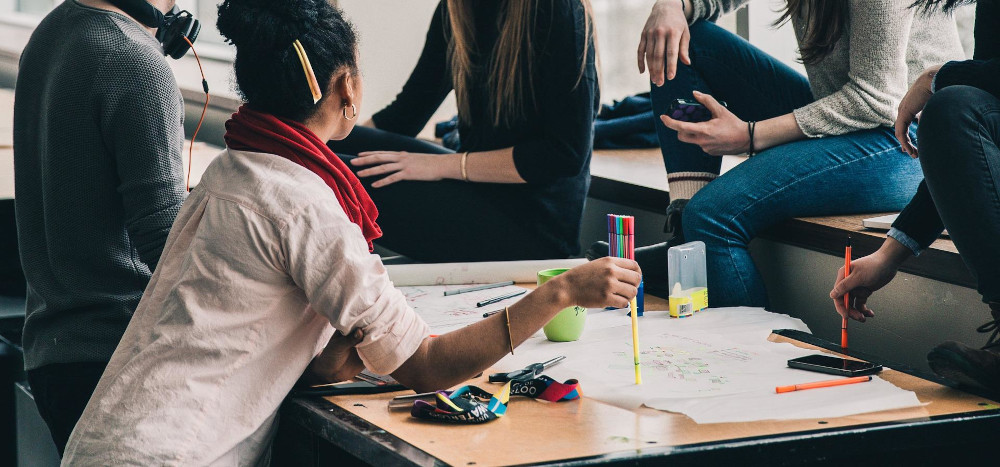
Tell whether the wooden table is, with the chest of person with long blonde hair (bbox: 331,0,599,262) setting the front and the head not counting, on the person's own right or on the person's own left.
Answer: on the person's own left

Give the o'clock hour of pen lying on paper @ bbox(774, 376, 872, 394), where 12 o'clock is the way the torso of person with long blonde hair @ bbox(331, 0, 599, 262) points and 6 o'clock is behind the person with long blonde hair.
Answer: The pen lying on paper is roughly at 10 o'clock from the person with long blonde hair.

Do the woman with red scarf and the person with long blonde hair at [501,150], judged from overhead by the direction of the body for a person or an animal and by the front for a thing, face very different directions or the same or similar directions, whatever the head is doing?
very different directions

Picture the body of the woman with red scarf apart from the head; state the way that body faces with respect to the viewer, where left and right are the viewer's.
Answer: facing away from the viewer and to the right of the viewer

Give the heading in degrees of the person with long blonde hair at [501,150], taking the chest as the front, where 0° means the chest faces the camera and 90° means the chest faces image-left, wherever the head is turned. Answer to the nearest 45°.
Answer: approximately 45°

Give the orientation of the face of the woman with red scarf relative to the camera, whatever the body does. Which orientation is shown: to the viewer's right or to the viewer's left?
to the viewer's right

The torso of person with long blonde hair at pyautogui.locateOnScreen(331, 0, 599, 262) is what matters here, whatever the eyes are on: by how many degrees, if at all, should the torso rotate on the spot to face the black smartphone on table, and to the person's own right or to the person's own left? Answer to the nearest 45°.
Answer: approximately 45° to the person's own left

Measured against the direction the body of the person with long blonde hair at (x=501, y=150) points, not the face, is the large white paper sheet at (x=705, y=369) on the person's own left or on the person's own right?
on the person's own left

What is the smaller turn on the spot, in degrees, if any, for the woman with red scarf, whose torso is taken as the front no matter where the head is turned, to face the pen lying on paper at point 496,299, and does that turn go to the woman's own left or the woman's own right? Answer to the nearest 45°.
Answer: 0° — they already face it

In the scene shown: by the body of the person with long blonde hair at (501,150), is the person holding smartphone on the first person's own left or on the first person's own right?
on the first person's own left
